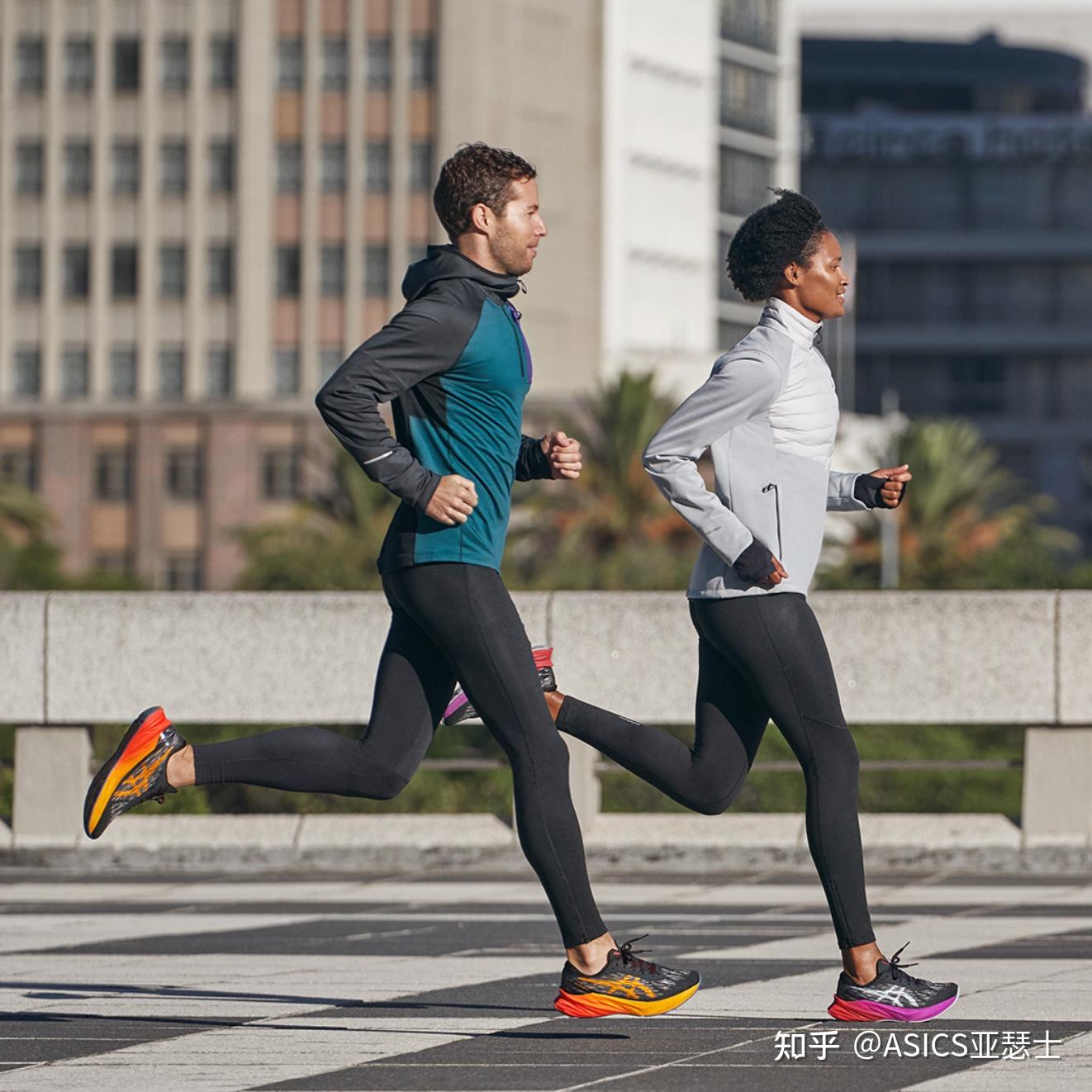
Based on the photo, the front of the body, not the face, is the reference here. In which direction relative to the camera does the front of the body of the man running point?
to the viewer's right

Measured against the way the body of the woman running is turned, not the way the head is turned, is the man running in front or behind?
behind

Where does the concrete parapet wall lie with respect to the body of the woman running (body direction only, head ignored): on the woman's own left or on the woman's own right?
on the woman's own left

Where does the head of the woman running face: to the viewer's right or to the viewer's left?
to the viewer's right

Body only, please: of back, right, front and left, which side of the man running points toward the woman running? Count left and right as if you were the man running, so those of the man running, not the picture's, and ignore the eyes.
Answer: front

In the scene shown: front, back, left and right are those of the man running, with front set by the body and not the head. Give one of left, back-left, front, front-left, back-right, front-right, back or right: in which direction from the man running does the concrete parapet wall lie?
left

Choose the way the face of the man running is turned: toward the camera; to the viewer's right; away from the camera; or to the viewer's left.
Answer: to the viewer's right

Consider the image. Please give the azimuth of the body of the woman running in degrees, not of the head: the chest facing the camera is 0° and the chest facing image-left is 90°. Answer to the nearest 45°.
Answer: approximately 270°

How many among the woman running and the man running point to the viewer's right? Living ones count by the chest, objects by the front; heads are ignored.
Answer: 2
